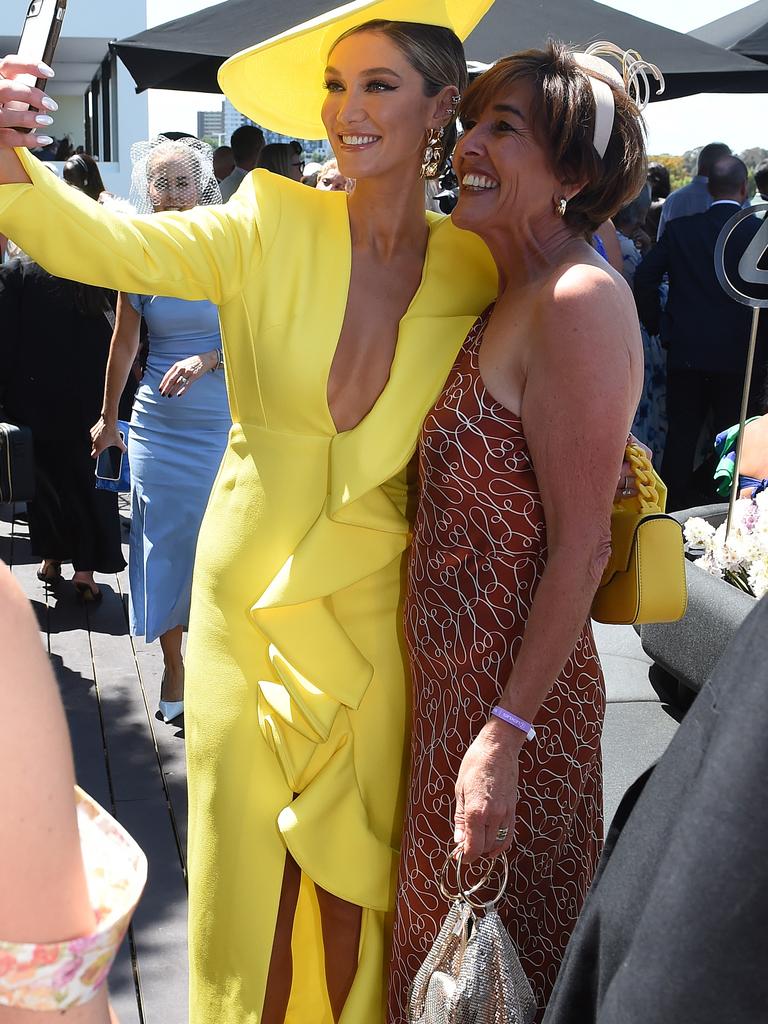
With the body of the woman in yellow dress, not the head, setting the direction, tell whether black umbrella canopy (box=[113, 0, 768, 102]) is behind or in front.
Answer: behind

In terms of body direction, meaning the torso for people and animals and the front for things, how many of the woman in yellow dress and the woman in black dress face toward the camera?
1

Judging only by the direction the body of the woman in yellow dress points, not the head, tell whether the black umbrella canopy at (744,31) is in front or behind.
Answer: behind

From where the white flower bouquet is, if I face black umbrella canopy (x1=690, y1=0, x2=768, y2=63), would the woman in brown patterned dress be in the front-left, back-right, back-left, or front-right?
back-left

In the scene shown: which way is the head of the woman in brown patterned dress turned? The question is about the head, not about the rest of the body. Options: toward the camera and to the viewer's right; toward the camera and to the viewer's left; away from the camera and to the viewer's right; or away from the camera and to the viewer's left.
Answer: toward the camera and to the viewer's left
